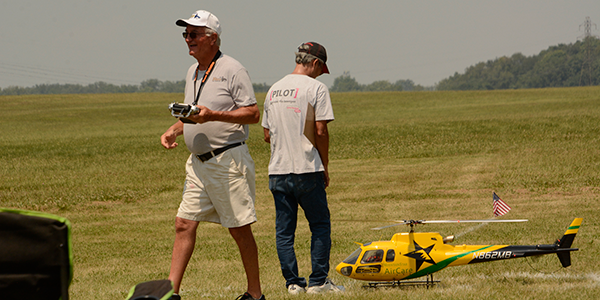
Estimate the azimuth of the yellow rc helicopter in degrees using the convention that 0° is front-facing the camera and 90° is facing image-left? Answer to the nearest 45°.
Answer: approximately 90°

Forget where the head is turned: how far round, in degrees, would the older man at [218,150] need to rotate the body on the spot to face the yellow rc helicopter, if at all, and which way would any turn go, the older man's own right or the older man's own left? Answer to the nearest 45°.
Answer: approximately 135° to the older man's own left

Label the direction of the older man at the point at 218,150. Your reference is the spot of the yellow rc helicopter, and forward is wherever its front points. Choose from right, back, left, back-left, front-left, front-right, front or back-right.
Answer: front-left

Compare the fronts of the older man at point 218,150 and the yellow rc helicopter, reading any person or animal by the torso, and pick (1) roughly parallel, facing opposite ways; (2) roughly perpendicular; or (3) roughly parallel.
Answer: roughly perpendicular
